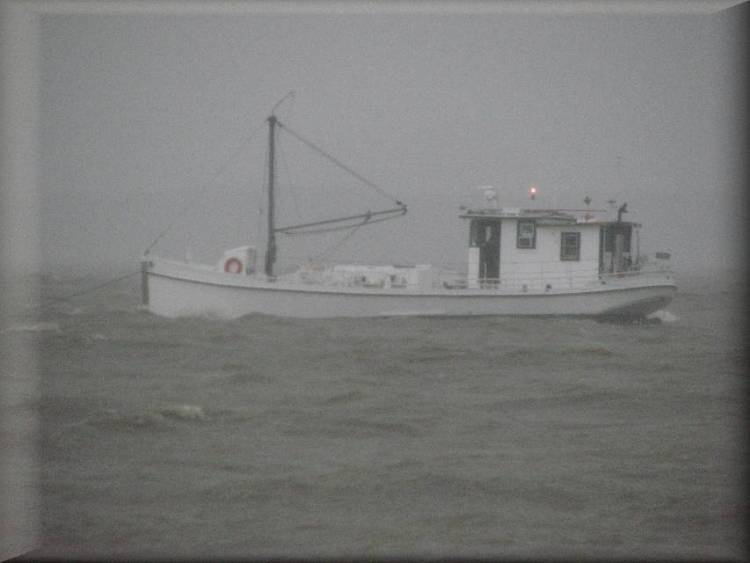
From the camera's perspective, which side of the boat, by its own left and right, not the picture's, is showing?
left
